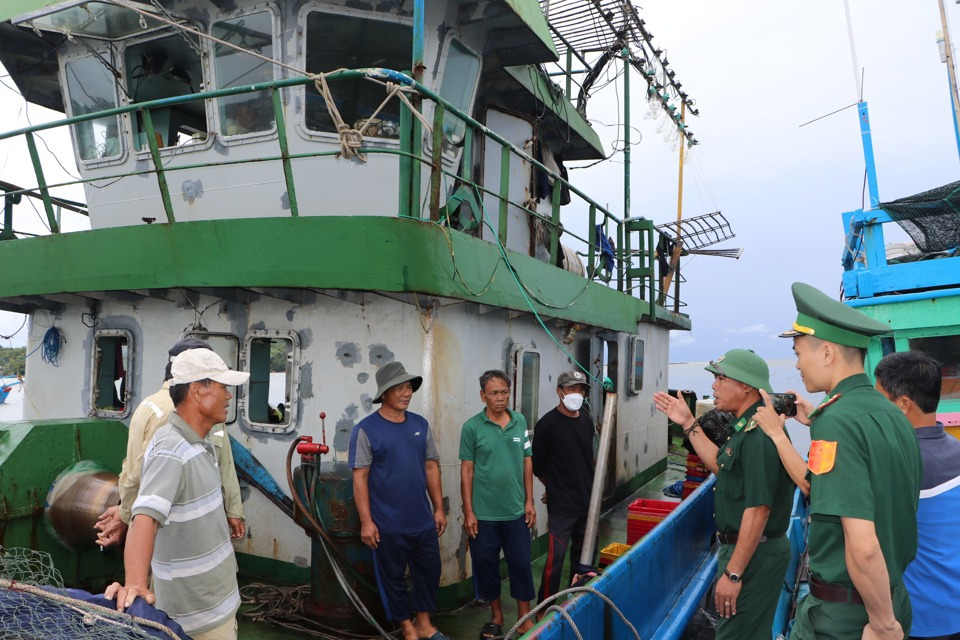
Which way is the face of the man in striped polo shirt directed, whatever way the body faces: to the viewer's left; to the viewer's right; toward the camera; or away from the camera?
to the viewer's right

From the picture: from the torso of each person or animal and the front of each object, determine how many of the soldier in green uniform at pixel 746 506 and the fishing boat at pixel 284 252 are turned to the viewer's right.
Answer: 0

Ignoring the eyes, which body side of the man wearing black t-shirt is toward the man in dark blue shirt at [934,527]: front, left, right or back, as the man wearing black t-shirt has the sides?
front

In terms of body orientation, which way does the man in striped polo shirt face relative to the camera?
to the viewer's right

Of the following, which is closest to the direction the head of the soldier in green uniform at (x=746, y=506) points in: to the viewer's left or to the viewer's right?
to the viewer's left

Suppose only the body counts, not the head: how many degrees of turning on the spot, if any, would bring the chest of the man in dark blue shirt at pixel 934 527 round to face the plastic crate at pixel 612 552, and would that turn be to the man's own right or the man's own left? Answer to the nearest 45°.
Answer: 0° — they already face it

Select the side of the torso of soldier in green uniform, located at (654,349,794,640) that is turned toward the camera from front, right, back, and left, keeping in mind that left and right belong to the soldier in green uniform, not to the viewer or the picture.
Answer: left

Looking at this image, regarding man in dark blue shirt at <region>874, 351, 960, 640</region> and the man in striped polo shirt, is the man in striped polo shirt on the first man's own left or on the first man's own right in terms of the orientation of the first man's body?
on the first man's own left

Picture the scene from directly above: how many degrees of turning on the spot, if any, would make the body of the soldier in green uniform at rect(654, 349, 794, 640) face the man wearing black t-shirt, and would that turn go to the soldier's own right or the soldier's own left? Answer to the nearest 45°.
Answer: approximately 45° to the soldier's own right

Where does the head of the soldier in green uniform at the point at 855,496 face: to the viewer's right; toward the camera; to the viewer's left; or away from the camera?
to the viewer's left

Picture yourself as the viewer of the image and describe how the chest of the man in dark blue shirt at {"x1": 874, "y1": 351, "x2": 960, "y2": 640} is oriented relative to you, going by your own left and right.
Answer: facing away from the viewer and to the left of the viewer
